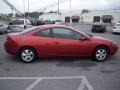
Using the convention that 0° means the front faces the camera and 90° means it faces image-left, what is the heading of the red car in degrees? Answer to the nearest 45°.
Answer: approximately 270°

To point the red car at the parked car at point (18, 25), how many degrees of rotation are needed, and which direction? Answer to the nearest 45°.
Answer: approximately 90° to its left

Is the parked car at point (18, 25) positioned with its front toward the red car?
no
